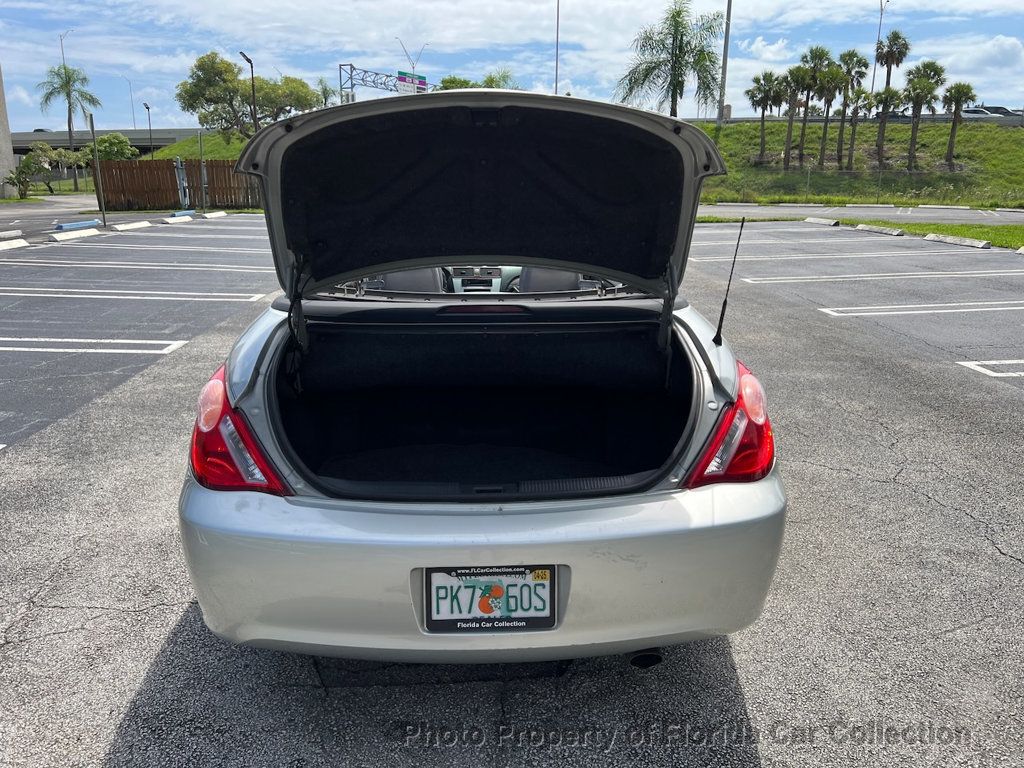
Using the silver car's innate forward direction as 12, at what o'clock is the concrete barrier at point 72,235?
The concrete barrier is roughly at 11 o'clock from the silver car.

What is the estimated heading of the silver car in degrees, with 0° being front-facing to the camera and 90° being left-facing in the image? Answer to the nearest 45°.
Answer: approximately 180°

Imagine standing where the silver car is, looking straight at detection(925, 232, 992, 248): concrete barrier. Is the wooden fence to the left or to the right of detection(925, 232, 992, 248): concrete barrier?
left

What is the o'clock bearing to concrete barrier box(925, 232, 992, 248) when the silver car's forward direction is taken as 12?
The concrete barrier is roughly at 1 o'clock from the silver car.

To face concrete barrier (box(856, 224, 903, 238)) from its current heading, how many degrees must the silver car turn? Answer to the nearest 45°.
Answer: approximately 45° to its right

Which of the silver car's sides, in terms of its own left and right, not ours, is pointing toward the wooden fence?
front
